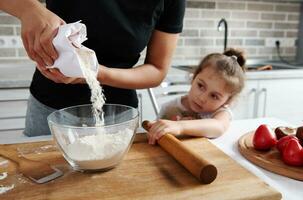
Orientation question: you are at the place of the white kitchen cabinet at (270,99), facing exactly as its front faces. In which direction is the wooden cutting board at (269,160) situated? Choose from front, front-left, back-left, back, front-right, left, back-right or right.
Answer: front

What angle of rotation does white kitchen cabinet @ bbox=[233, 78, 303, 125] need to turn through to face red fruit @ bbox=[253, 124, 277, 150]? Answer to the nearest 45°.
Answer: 0° — it already faces it

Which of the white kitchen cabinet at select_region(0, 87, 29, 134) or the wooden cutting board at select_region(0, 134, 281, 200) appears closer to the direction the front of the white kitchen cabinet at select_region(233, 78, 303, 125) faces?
the wooden cutting board

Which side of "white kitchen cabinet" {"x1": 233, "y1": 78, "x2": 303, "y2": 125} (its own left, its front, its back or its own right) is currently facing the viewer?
front

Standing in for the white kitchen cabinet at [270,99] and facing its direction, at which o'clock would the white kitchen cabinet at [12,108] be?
the white kitchen cabinet at [12,108] is roughly at 2 o'clock from the white kitchen cabinet at [270,99].

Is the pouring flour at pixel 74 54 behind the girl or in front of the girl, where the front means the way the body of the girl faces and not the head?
in front

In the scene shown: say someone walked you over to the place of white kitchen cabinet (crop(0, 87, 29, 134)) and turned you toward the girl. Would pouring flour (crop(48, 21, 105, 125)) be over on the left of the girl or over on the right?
right

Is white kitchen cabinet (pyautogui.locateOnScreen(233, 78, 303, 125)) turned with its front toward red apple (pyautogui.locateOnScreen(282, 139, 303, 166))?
yes

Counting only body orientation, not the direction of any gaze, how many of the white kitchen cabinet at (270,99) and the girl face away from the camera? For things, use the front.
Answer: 0

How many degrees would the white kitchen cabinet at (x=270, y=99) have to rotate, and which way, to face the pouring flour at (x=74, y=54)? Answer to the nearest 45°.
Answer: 0° — it already faces it

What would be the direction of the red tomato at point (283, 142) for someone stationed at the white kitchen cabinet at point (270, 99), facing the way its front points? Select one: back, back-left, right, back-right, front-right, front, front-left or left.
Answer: front

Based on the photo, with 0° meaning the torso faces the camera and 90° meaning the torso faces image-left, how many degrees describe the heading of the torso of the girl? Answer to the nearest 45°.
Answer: approximately 45°
